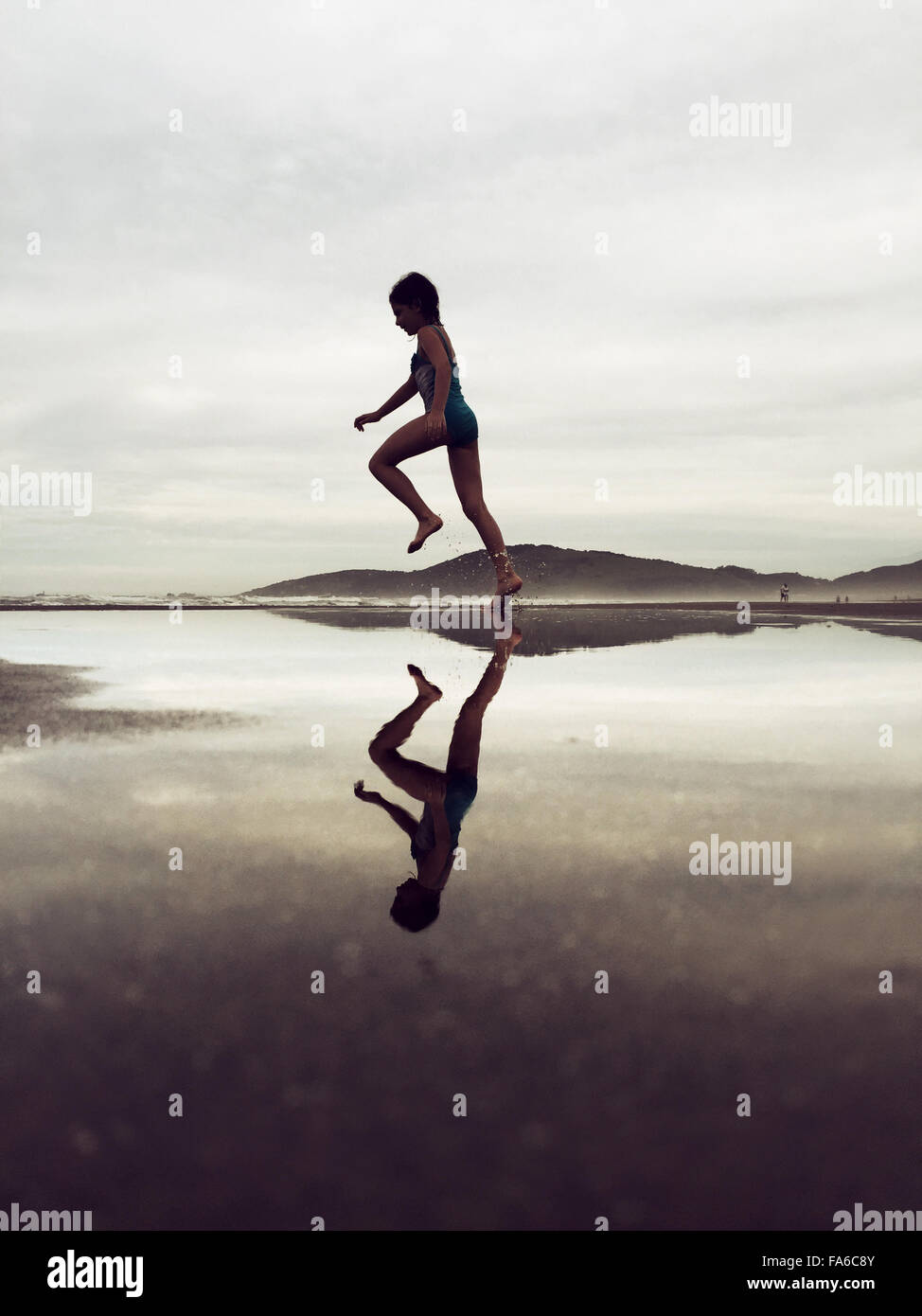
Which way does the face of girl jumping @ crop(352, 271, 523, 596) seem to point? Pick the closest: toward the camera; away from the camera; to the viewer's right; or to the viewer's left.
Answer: to the viewer's left

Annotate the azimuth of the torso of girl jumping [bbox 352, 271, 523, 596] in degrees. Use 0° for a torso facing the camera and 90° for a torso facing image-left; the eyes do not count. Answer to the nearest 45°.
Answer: approximately 90°
